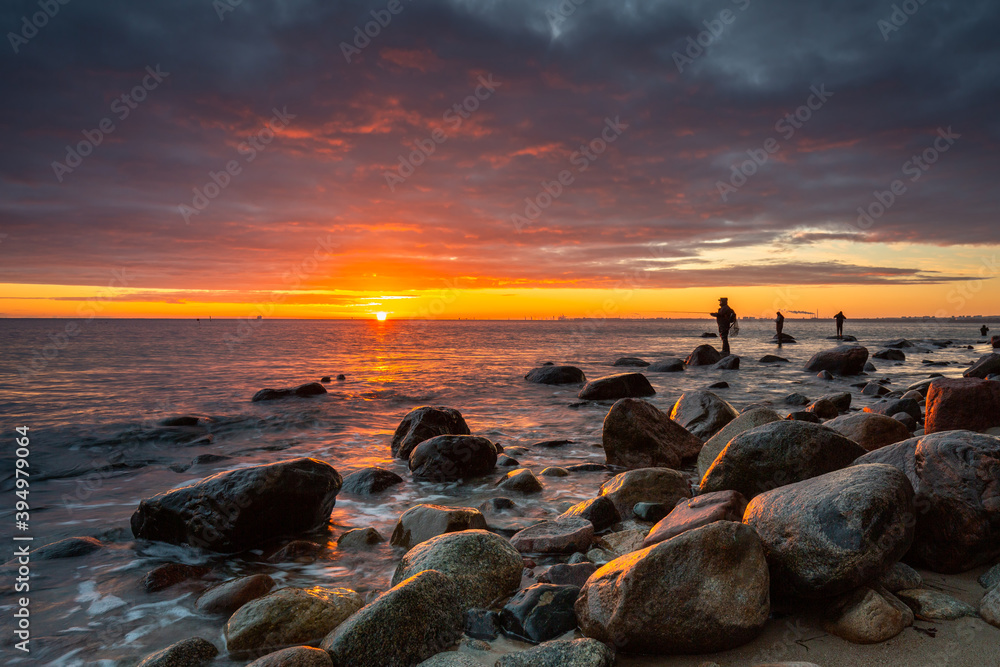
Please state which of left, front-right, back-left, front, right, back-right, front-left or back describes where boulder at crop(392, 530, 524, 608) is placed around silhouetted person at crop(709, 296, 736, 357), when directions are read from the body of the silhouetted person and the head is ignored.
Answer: left

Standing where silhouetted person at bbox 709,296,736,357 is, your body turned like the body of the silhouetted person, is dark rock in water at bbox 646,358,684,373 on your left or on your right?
on your left

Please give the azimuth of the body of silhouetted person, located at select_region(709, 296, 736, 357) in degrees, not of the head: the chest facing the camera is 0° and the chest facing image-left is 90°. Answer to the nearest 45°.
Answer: approximately 90°

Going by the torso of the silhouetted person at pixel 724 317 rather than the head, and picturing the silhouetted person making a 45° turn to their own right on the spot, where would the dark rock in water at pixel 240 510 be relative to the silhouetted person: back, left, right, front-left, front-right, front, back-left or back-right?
back-left

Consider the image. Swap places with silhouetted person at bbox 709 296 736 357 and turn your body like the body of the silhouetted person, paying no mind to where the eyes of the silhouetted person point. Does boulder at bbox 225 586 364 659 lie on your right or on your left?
on your left

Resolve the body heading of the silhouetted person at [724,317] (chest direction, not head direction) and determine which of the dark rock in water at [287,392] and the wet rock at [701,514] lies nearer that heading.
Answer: the dark rock in water

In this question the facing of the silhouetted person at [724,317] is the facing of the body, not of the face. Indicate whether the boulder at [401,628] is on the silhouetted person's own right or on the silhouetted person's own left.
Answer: on the silhouetted person's own left

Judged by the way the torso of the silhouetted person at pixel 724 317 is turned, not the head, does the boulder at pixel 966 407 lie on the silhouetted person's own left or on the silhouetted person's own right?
on the silhouetted person's own left

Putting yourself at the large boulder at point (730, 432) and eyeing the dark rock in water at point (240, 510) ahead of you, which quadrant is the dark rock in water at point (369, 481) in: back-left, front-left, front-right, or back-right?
front-right

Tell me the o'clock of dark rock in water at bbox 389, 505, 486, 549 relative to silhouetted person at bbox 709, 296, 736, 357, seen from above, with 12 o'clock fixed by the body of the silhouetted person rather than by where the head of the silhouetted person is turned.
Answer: The dark rock in water is roughly at 9 o'clock from the silhouetted person.

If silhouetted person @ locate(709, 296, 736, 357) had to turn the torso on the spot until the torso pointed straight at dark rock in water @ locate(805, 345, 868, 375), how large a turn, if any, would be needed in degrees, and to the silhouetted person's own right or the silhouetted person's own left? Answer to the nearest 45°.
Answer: approximately 135° to the silhouetted person's own left

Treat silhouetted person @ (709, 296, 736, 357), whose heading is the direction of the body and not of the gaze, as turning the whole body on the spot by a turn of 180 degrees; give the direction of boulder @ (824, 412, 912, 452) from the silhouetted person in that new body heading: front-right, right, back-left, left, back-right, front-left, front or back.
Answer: right

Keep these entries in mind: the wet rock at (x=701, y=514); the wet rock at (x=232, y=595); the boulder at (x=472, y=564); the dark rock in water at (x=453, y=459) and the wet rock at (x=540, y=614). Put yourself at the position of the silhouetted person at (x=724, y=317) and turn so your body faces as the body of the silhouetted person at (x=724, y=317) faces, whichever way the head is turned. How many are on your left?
5
